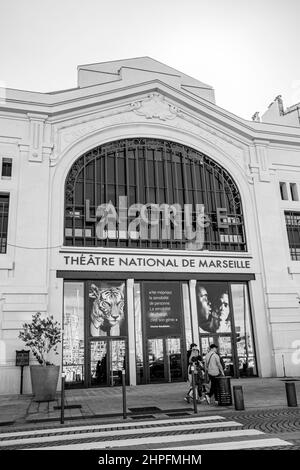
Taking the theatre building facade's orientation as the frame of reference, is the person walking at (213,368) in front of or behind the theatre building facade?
in front

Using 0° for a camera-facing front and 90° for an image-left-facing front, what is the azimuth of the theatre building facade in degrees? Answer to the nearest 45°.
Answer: approximately 0°

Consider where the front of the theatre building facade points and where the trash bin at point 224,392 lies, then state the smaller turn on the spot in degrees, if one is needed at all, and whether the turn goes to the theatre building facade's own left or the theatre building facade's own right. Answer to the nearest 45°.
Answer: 0° — it already faces it
